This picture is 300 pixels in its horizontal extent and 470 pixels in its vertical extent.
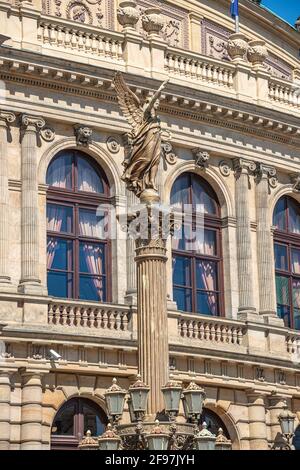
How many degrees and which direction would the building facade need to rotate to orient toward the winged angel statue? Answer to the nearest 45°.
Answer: approximately 45° to its right

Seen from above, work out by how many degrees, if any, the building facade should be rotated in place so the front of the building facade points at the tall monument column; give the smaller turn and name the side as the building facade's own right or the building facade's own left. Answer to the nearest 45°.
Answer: approximately 45° to the building facade's own right

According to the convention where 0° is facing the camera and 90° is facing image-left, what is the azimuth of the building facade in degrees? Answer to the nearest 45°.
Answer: approximately 315°
